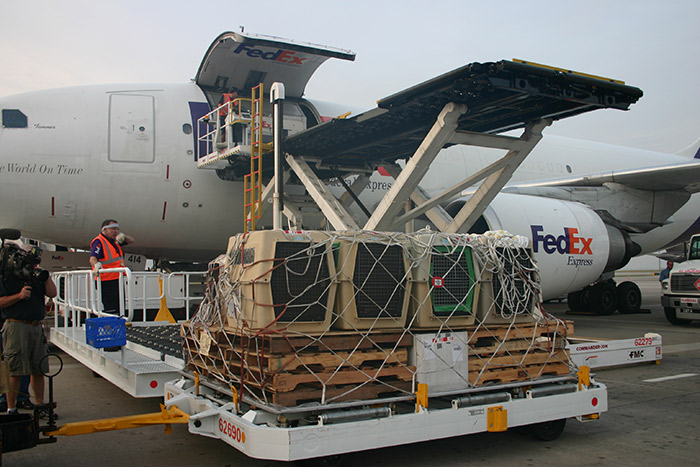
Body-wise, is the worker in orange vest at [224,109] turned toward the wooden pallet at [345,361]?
no

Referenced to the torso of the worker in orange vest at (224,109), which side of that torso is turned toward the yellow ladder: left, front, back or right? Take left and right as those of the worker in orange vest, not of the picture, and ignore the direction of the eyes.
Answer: right

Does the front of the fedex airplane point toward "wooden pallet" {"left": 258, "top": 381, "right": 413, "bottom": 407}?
no

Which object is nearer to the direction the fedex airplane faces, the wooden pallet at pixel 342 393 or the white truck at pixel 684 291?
the wooden pallet

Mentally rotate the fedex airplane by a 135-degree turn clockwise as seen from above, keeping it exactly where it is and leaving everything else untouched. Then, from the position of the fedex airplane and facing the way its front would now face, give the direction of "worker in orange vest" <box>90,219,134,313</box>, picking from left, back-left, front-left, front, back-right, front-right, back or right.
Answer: back

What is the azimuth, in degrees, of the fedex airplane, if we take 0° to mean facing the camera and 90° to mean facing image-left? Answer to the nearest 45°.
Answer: approximately 45°

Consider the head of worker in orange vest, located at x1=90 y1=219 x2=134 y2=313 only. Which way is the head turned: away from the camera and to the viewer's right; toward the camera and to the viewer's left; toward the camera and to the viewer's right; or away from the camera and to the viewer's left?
toward the camera and to the viewer's right
